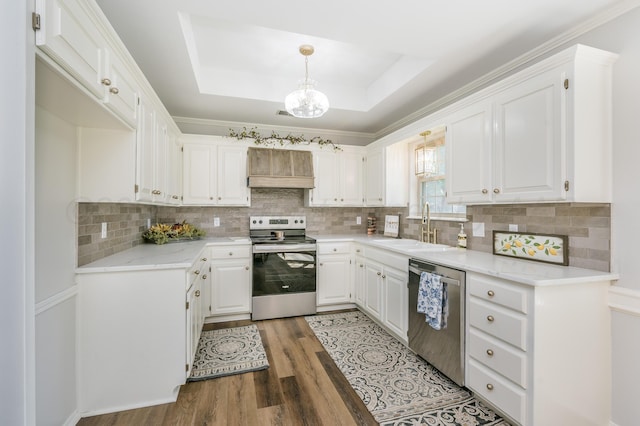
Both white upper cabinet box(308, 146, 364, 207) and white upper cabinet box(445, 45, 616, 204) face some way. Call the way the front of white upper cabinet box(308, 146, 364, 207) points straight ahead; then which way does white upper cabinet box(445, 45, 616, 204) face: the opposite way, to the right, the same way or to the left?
to the right

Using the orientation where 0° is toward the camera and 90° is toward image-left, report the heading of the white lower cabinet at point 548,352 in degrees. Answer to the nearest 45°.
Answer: approximately 45°

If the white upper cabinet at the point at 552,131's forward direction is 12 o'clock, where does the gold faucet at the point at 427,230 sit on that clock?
The gold faucet is roughly at 3 o'clock from the white upper cabinet.

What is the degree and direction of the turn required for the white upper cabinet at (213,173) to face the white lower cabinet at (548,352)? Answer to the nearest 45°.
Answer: approximately 45° to its left

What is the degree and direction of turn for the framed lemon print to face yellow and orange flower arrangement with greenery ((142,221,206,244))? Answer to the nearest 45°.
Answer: approximately 45° to its right

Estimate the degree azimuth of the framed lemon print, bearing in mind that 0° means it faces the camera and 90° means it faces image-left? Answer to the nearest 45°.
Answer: approximately 45°

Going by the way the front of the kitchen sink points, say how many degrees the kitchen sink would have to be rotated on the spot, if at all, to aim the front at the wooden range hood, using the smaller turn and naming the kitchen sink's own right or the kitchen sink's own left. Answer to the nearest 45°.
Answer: approximately 45° to the kitchen sink's own right
